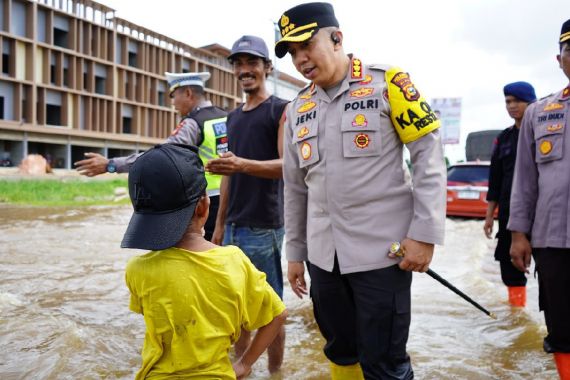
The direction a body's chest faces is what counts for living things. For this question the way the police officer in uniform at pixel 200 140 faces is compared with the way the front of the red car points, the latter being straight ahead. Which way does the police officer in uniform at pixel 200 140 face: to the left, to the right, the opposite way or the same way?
to the left

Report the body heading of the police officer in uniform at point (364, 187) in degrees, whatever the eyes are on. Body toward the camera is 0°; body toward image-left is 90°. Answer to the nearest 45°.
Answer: approximately 45°

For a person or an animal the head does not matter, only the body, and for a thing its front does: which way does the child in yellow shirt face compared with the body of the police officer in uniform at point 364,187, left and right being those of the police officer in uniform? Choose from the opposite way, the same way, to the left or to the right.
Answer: the opposite way

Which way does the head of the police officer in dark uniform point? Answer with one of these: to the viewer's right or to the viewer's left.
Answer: to the viewer's left

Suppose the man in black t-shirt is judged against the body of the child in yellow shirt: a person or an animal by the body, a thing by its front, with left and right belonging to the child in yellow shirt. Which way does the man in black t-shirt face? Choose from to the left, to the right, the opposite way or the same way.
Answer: the opposite way

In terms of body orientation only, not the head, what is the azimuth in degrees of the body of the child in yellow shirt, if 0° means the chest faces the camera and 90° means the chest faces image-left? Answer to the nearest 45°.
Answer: approximately 225°

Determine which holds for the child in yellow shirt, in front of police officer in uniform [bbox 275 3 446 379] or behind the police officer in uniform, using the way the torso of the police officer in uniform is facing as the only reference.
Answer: in front

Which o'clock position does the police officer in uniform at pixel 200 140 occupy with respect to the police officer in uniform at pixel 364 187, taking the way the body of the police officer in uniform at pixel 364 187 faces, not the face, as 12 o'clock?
the police officer in uniform at pixel 200 140 is roughly at 3 o'clock from the police officer in uniform at pixel 364 187.
